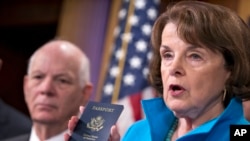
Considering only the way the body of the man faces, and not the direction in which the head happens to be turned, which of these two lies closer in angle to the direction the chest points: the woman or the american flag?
the woman

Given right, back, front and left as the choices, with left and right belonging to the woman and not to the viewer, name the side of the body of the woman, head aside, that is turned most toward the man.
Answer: right

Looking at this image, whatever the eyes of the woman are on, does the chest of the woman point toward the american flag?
no

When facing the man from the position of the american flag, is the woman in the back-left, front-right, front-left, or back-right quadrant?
front-left

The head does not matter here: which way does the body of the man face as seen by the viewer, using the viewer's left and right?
facing the viewer and to the left of the viewer

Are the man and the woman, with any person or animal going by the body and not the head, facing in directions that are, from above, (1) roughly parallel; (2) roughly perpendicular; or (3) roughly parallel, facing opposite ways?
roughly parallel

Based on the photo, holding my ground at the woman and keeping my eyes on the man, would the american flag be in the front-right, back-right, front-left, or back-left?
front-right

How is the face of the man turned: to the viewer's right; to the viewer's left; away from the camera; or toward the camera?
toward the camera

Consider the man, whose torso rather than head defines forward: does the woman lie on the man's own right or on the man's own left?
on the man's own left

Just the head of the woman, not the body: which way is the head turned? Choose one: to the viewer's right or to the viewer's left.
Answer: to the viewer's left

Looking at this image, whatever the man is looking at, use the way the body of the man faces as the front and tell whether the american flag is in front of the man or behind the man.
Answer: behind

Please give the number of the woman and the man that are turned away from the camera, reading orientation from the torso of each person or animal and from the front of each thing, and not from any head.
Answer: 0
